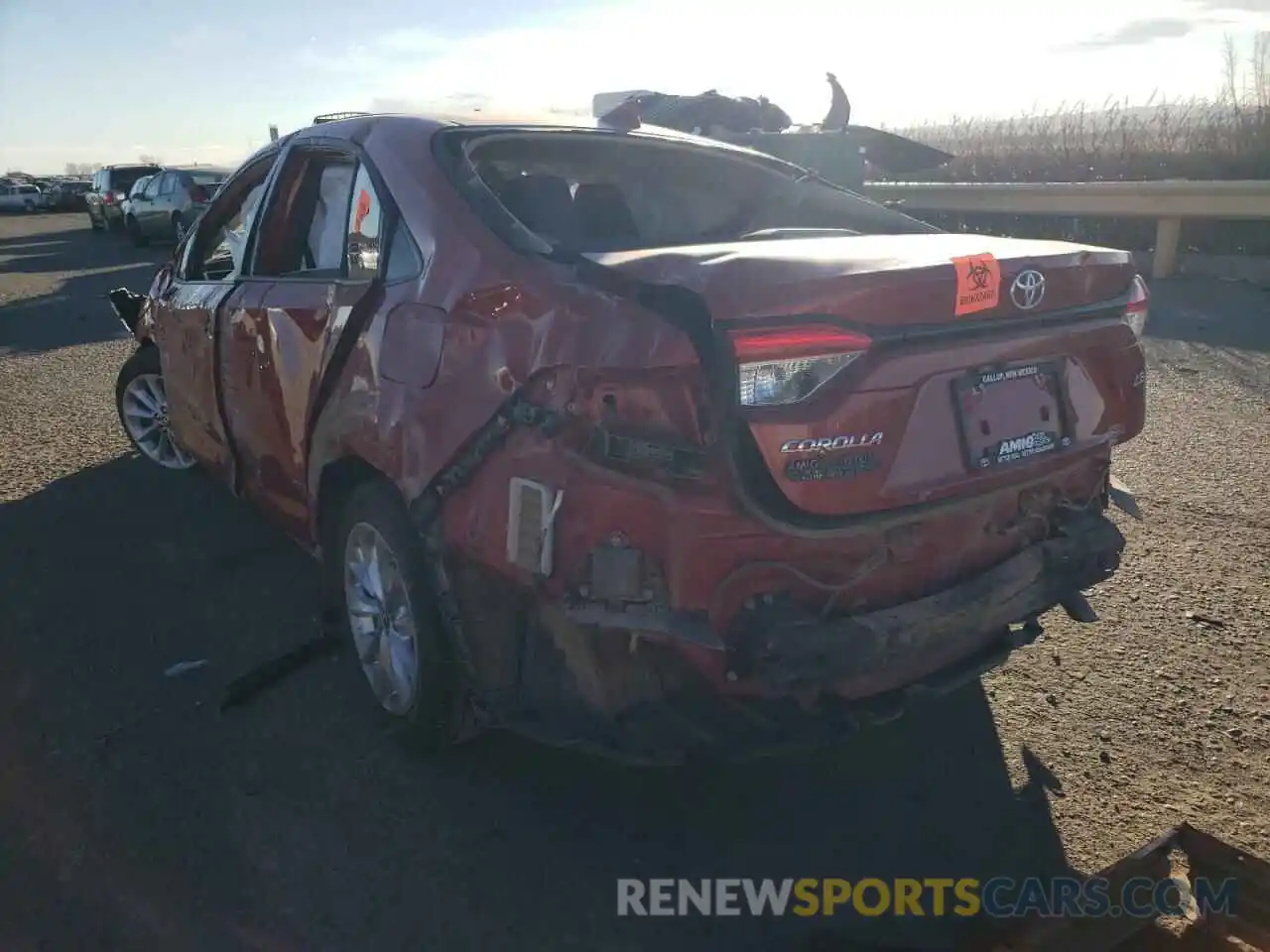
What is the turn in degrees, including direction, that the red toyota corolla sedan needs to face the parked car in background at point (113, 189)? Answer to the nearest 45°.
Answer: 0° — it already faces it

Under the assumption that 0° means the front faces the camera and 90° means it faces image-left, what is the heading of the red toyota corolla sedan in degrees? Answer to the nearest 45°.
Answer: approximately 135°

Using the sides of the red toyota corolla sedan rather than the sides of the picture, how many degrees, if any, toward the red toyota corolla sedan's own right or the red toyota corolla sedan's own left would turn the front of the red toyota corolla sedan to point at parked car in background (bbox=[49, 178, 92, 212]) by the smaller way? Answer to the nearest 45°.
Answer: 0° — it already faces it

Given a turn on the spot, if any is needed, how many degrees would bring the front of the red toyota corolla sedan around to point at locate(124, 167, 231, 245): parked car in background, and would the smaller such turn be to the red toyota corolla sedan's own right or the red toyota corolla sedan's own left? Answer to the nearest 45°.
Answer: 0° — it already faces it

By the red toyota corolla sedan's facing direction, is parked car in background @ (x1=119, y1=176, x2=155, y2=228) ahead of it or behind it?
ahead

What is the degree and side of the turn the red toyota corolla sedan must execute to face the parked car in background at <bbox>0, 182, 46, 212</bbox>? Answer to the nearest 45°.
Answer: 0° — it already faces it

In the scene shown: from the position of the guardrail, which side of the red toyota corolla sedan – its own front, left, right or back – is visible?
right

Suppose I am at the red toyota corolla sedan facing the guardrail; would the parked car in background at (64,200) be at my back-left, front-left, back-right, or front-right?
front-left

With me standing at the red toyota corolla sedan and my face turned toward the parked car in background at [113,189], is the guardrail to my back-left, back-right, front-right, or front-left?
front-right
